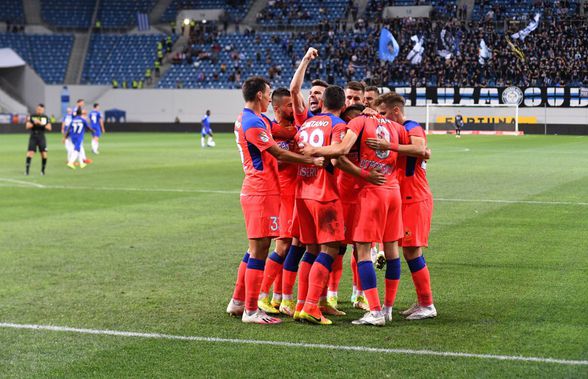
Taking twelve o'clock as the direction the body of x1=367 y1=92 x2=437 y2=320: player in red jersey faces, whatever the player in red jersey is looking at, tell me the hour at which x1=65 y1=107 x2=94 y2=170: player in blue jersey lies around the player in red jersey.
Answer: The player in blue jersey is roughly at 2 o'clock from the player in red jersey.

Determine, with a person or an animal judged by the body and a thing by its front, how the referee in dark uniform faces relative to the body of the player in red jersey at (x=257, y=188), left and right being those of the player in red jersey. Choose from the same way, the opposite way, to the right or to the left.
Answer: to the right

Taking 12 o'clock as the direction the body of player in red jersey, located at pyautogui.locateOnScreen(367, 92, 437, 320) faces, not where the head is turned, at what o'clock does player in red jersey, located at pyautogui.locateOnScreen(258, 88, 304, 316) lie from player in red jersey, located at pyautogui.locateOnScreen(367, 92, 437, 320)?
player in red jersey, located at pyautogui.locateOnScreen(258, 88, 304, 316) is roughly at 12 o'clock from player in red jersey, located at pyautogui.locateOnScreen(367, 92, 437, 320).

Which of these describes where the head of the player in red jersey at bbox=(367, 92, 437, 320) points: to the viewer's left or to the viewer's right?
to the viewer's left

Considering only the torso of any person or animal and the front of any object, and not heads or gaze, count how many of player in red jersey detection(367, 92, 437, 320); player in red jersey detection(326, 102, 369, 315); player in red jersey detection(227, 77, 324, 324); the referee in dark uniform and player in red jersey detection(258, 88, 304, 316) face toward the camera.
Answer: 2

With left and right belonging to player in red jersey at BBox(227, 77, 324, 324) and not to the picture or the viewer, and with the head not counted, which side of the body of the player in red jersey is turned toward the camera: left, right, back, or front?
right

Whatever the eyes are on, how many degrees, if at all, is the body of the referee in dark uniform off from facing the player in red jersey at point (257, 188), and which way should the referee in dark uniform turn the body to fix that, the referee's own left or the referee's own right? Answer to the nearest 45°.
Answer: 0° — they already face them

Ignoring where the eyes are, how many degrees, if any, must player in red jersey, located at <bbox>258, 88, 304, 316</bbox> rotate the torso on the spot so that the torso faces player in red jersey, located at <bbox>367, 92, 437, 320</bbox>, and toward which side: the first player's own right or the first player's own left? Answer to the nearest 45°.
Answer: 0° — they already face them

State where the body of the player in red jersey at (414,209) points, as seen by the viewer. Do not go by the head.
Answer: to the viewer's left
